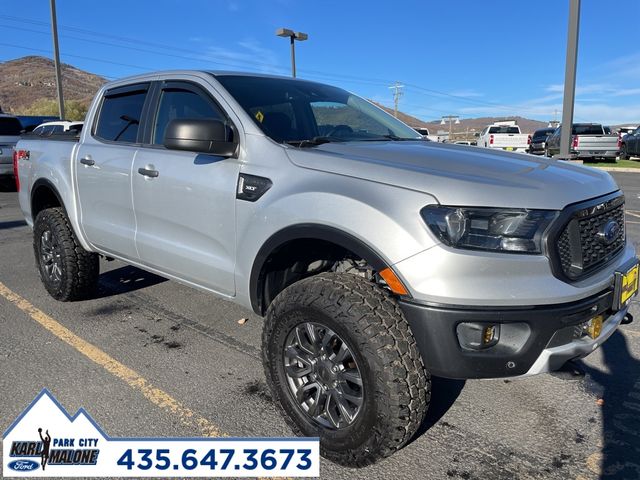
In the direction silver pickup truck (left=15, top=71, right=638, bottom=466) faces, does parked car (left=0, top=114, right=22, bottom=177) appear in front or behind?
behind

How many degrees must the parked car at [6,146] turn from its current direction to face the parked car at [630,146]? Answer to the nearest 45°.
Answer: approximately 90° to its right

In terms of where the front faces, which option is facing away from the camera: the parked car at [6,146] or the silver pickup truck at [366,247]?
the parked car

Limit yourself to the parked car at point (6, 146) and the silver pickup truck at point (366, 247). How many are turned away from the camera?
1

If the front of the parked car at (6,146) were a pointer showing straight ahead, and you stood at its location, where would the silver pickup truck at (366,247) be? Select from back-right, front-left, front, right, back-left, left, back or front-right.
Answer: back

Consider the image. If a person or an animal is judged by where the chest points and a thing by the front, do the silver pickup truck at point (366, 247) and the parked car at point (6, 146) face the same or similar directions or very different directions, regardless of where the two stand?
very different directions

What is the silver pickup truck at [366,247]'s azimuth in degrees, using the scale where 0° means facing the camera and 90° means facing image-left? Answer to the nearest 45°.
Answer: approximately 315°

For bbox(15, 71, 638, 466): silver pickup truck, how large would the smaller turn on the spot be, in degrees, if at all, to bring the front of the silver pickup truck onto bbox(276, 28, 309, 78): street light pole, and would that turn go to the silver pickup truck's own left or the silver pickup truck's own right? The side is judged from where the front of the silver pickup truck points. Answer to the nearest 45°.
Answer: approximately 135° to the silver pickup truck's own left

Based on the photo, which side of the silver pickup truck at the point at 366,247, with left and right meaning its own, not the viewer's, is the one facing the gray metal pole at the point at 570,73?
left

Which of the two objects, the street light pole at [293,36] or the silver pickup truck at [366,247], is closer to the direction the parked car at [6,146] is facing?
the street light pole

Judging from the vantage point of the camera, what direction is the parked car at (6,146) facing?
facing away from the viewer

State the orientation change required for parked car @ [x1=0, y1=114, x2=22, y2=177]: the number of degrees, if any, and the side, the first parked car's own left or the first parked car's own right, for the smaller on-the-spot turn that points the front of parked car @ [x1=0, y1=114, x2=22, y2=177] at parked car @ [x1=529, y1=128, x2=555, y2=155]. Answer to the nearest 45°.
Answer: approximately 90° to the first parked car's own right
